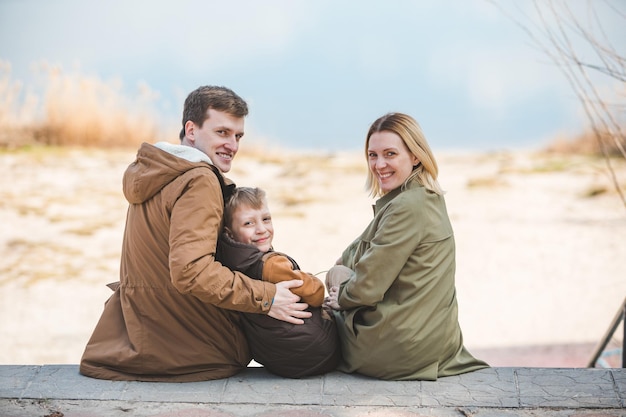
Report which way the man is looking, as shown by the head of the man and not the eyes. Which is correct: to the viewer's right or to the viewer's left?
to the viewer's right

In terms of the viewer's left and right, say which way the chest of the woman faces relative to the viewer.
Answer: facing away from the viewer and to the left of the viewer

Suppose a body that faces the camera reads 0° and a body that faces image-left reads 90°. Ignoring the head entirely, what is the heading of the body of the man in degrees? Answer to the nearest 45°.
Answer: approximately 225°

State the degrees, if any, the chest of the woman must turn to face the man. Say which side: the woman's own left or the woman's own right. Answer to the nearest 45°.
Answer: approximately 45° to the woman's own left

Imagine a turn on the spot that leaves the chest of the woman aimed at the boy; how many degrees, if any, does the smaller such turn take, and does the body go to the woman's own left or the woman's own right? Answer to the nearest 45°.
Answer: approximately 45° to the woman's own left

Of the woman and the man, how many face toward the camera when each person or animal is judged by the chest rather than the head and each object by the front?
0

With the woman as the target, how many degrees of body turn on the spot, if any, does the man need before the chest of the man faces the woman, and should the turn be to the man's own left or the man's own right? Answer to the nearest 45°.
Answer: approximately 45° to the man's own right
